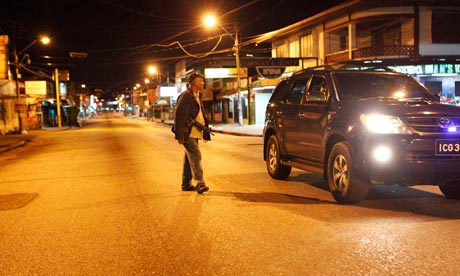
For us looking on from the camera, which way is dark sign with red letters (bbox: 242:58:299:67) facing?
facing the viewer

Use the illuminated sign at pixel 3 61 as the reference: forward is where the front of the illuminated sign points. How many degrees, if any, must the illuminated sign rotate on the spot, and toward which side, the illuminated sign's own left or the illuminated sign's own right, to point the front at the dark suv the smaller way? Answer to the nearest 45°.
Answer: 0° — it already faces it

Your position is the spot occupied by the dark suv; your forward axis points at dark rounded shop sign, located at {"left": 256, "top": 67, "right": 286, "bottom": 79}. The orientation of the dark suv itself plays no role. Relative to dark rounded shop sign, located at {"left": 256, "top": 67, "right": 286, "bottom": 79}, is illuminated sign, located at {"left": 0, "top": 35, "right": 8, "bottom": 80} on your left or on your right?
left

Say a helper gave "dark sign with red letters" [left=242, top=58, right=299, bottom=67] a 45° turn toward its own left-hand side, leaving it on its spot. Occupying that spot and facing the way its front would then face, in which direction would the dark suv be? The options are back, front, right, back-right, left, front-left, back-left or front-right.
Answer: front-right

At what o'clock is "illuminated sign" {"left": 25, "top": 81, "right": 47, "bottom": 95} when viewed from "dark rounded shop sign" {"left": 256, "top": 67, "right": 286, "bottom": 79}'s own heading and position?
"illuminated sign" {"left": 25, "top": 81, "right": 47, "bottom": 95} is roughly at 4 o'clock from "dark rounded shop sign" {"left": 256, "top": 67, "right": 286, "bottom": 79}.

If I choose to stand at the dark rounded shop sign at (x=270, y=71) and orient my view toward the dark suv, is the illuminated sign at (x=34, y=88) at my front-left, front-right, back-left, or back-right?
back-right

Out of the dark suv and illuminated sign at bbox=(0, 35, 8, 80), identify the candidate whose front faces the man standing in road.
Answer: the illuminated sign

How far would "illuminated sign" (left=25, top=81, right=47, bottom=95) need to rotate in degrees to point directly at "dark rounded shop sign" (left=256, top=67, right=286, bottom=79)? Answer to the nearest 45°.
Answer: approximately 45° to its left

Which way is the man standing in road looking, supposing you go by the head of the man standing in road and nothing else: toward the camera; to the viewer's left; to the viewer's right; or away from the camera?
to the viewer's right
